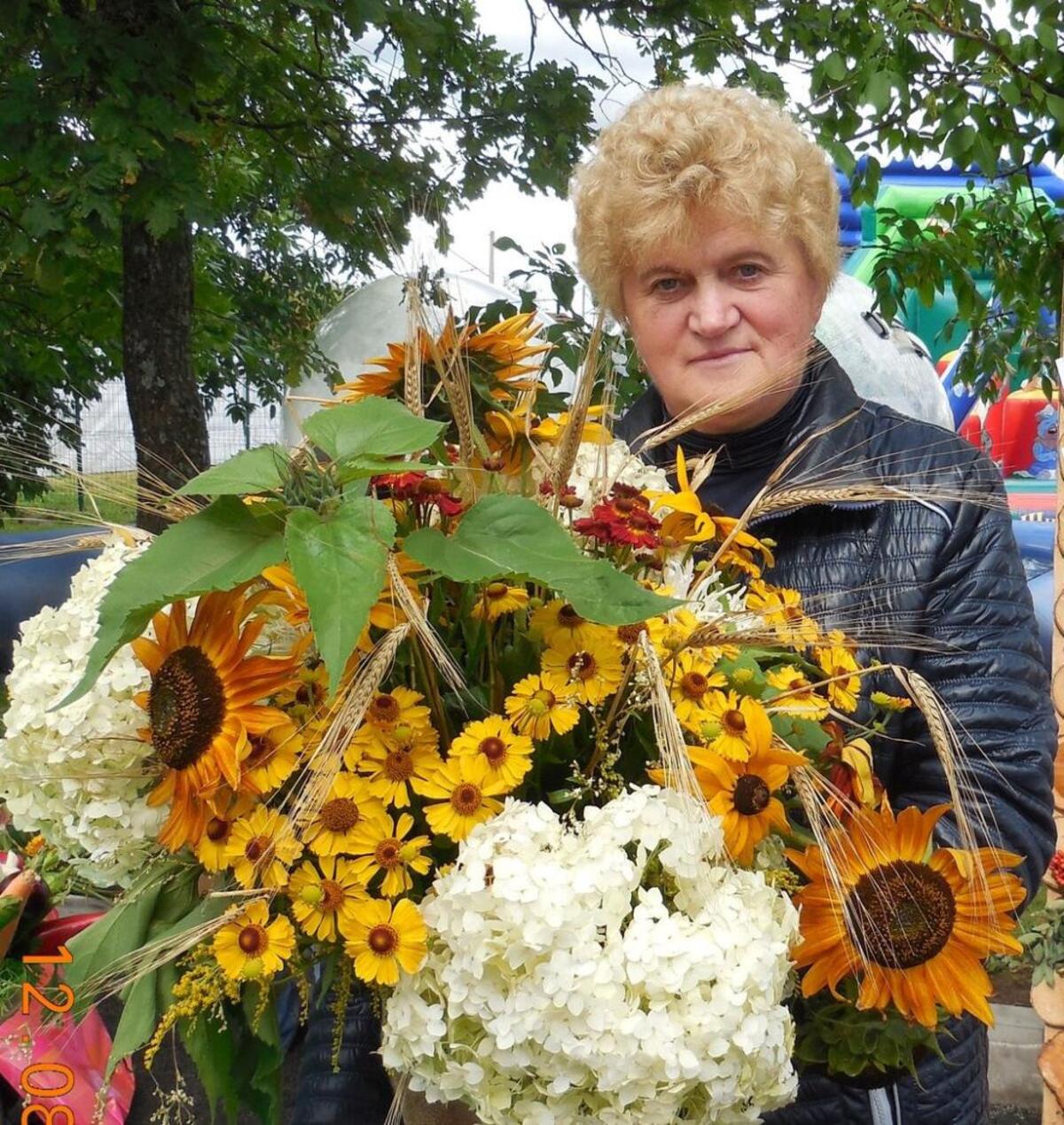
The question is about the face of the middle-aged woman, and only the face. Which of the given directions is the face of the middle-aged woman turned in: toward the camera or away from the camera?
toward the camera

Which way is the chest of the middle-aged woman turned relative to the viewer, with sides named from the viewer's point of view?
facing the viewer and to the left of the viewer

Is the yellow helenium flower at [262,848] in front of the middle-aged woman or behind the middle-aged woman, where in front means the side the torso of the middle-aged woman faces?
in front

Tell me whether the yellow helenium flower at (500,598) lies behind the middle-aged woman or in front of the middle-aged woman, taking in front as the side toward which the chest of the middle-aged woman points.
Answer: in front

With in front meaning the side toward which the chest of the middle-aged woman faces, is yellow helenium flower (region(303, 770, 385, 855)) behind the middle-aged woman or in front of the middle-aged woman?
in front
